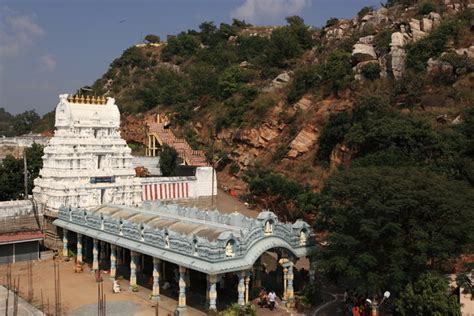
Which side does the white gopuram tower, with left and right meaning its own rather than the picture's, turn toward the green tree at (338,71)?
left

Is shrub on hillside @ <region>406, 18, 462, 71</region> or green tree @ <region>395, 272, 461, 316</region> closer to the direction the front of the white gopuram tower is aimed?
the green tree

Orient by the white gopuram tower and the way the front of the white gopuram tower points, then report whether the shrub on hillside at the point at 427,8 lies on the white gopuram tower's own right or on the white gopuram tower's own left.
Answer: on the white gopuram tower's own left

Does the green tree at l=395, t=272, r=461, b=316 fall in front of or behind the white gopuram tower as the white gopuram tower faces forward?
in front

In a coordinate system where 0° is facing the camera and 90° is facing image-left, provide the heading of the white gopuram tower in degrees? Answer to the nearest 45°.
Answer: approximately 315°

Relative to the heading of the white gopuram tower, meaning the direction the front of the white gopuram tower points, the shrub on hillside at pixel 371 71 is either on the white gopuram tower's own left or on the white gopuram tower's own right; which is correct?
on the white gopuram tower's own left

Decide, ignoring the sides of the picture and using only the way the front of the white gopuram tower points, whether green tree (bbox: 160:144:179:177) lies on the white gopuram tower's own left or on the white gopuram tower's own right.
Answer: on the white gopuram tower's own left

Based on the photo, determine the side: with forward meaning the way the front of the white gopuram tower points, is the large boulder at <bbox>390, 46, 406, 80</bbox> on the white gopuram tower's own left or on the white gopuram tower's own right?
on the white gopuram tower's own left

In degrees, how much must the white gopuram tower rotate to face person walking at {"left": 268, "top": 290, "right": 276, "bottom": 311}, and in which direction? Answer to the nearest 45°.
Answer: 0° — it already faces them
